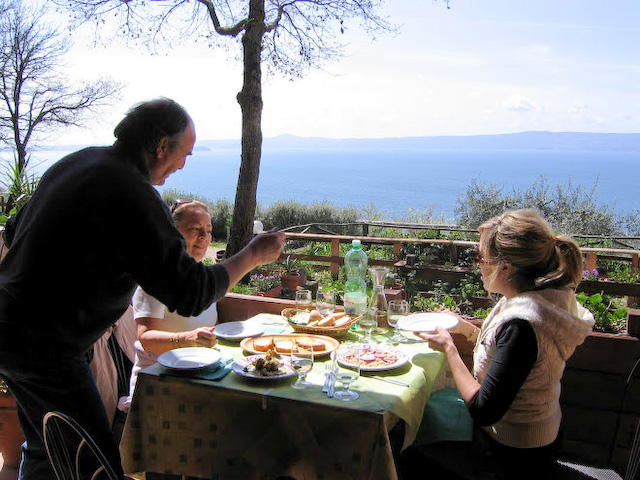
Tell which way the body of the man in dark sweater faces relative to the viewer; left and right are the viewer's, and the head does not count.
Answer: facing away from the viewer and to the right of the viewer

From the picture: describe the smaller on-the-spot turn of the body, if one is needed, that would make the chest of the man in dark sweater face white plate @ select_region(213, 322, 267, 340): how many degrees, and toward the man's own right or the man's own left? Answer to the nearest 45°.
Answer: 0° — they already face it

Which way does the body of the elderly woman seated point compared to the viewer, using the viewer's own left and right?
facing the viewer and to the right of the viewer

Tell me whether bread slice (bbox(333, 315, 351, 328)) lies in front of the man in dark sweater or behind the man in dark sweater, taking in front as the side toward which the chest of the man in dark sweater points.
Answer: in front

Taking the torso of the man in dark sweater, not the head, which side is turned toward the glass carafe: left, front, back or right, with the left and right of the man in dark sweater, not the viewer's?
front

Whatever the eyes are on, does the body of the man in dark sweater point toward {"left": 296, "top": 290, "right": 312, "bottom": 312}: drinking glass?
yes

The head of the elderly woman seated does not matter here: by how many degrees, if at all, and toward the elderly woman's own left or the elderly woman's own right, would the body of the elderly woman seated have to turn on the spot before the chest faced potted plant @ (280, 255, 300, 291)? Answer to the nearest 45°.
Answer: approximately 135° to the elderly woman's own left

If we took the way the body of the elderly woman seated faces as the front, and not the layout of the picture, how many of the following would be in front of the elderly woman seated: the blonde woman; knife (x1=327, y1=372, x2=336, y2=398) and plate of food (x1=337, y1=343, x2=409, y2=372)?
3

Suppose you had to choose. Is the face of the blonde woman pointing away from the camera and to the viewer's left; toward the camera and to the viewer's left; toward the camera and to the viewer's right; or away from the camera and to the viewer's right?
away from the camera and to the viewer's left

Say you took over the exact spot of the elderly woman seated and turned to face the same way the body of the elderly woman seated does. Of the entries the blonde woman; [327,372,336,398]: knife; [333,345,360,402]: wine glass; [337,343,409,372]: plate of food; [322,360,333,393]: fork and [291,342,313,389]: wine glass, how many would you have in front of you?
6

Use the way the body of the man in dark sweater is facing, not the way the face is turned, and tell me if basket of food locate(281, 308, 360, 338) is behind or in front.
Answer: in front
